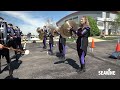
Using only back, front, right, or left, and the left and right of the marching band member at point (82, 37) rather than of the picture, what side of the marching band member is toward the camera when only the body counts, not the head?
left

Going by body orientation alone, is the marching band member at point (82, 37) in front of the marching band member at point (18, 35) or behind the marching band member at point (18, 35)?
in front

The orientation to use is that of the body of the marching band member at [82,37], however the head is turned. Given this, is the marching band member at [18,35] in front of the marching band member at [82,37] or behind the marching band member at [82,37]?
in front
